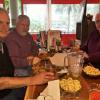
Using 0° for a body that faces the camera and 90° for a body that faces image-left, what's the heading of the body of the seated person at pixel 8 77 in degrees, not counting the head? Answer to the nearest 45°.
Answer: approximately 315°

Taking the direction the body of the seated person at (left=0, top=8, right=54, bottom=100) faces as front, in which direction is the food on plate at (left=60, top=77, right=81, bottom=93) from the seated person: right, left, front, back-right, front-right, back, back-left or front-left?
front

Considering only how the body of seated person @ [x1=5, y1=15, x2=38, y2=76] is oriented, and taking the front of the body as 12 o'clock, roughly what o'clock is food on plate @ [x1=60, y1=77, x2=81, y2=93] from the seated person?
The food on plate is roughly at 1 o'clock from the seated person.

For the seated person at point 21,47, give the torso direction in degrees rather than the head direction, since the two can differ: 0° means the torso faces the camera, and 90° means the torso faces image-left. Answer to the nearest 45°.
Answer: approximately 315°

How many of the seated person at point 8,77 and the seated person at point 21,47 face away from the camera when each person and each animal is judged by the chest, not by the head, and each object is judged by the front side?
0

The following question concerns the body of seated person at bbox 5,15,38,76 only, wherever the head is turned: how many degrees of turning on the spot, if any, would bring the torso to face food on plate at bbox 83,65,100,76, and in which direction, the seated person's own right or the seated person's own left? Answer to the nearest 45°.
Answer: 0° — they already face it

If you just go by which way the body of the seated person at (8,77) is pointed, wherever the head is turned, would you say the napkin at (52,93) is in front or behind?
in front

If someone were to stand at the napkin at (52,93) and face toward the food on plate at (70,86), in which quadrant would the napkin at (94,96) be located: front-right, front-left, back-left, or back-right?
front-right

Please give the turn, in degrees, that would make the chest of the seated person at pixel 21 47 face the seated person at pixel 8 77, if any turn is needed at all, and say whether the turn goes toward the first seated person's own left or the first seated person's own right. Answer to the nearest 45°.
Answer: approximately 45° to the first seated person's own right

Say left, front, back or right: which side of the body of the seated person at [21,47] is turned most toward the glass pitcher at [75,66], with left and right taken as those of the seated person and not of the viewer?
front

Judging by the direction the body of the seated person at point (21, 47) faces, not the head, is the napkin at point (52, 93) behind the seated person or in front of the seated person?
in front

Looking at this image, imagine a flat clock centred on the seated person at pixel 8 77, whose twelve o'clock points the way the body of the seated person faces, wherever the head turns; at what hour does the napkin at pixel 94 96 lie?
The napkin is roughly at 12 o'clock from the seated person.

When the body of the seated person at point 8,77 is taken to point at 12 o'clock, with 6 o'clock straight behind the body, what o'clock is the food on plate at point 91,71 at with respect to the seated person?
The food on plate is roughly at 11 o'clock from the seated person.
